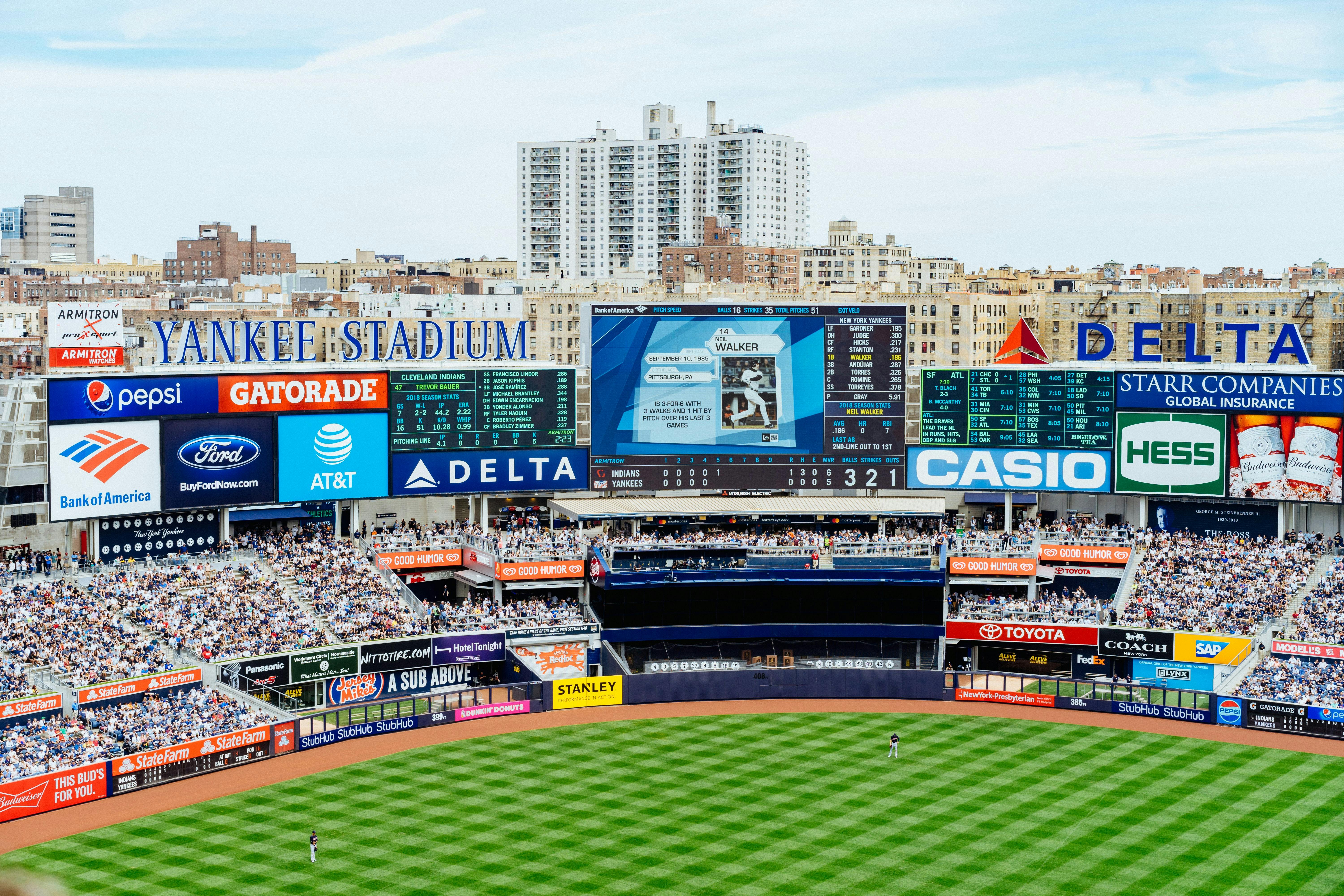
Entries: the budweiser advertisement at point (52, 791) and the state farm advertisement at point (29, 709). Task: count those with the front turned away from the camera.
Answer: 0

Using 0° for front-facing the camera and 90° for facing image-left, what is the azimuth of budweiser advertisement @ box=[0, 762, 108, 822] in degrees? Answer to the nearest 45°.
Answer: approximately 315°

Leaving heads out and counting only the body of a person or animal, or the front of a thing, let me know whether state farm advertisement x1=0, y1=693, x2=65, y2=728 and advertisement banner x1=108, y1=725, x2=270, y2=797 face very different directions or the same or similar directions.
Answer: same or similar directions

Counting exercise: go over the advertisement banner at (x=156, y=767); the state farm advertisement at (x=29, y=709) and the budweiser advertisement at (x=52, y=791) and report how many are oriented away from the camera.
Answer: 0

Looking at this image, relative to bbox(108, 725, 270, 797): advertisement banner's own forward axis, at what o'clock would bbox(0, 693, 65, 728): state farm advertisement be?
The state farm advertisement is roughly at 5 o'clock from the advertisement banner.

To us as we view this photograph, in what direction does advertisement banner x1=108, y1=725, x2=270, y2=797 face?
facing the viewer and to the right of the viewer

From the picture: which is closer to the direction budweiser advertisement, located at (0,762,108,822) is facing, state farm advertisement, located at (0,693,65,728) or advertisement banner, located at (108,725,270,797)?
the advertisement banner

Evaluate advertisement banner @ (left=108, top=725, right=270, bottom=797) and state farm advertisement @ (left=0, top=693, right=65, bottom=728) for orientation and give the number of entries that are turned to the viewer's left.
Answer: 0

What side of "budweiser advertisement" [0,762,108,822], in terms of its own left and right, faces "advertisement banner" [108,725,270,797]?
left

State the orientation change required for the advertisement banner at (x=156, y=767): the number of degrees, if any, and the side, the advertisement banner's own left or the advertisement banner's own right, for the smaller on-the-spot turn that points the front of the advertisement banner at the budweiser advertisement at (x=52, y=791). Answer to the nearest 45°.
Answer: approximately 90° to the advertisement banner's own right

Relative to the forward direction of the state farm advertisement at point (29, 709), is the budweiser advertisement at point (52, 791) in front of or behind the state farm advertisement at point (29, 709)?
in front

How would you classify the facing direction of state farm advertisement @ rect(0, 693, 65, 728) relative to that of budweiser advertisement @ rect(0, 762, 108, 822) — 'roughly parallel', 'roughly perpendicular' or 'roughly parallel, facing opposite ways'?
roughly parallel
